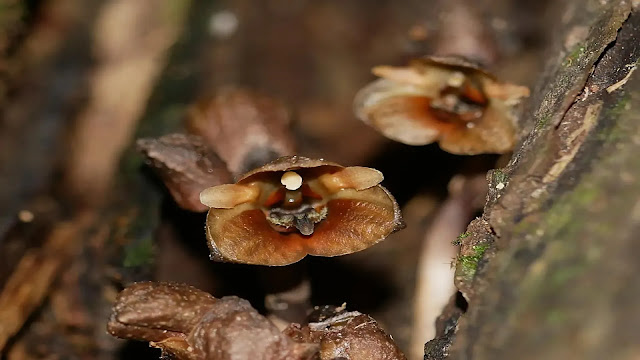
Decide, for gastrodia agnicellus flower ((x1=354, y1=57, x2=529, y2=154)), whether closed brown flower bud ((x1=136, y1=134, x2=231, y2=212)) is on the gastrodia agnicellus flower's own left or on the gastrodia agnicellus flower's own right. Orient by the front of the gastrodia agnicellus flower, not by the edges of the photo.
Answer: on the gastrodia agnicellus flower's own right

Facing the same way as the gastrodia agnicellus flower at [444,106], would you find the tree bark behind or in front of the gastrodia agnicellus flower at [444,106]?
in front

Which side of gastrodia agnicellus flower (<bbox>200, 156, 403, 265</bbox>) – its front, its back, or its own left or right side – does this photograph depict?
front

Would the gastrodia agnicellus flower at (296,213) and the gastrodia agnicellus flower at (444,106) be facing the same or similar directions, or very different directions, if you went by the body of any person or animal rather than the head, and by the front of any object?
same or similar directions

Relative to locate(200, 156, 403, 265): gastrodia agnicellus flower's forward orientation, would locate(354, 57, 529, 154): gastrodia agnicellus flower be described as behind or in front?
behind

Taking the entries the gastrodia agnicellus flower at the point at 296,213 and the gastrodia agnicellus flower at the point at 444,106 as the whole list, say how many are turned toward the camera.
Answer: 2

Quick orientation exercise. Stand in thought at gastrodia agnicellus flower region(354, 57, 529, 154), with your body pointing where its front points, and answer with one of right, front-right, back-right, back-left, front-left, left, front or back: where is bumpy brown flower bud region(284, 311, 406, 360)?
front

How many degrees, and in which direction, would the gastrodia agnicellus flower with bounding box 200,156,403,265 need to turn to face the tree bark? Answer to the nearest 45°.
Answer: approximately 45° to its left

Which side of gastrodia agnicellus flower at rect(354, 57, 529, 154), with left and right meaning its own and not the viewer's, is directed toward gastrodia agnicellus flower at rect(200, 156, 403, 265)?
front
